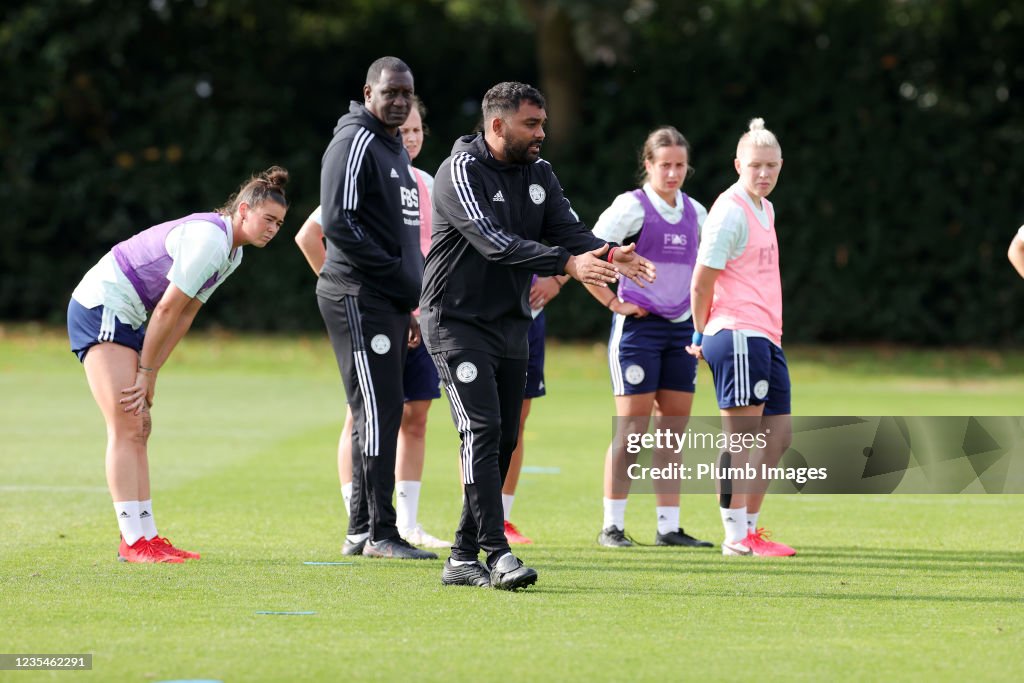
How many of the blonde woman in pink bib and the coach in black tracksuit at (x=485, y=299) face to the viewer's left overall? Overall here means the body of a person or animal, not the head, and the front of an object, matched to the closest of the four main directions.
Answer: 0

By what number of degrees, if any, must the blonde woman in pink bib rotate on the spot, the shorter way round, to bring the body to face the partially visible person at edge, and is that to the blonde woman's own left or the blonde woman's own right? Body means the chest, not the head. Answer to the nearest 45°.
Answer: approximately 45° to the blonde woman's own left

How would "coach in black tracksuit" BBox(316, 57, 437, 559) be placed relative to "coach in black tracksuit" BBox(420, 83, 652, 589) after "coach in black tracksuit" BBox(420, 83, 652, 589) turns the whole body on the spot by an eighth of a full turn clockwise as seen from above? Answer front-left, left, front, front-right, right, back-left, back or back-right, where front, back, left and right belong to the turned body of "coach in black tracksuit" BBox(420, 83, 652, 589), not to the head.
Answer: back-right

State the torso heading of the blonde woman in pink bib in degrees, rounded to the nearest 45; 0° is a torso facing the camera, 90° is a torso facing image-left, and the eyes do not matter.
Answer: approximately 315°

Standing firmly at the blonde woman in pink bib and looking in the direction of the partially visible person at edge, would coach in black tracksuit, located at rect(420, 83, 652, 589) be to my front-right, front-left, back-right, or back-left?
back-right

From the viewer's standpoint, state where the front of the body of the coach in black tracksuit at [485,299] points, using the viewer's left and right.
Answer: facing the viewer and to the right of the viewer

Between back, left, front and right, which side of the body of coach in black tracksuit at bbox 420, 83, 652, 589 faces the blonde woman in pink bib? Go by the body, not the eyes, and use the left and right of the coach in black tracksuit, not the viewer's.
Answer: left

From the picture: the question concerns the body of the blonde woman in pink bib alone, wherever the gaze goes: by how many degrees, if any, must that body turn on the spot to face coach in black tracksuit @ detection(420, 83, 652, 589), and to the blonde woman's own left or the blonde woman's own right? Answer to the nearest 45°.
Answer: approximately 90° to the blonde woman's own right
